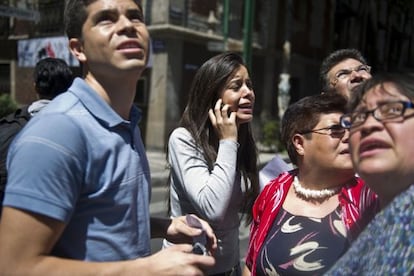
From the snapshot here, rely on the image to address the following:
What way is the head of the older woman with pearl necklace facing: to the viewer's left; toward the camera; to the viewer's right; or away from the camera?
to the viewer's right

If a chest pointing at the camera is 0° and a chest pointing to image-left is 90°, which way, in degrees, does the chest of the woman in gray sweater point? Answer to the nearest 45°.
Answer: approximately 315°

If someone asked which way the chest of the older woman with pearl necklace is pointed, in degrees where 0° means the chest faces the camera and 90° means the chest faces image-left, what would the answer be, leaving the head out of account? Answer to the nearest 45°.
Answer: approximately 315°

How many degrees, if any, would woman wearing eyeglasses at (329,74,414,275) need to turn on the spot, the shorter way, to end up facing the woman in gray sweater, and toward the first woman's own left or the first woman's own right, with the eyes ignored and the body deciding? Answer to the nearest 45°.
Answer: approximately 90° to the first woman's own right

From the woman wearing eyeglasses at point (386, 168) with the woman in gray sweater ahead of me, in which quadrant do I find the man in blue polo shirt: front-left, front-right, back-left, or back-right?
front-left

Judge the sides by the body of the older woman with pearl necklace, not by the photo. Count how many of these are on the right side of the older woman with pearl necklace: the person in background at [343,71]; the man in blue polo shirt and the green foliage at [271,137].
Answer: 1

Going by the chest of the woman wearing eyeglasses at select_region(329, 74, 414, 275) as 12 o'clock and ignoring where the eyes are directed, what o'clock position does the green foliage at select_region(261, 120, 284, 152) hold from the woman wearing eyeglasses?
The green foliage is roughly at 4 o'clock from the woman wearing eyeglasses.

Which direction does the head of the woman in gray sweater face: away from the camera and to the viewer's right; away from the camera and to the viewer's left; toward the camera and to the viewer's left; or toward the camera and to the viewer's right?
toward the camera and to the viewer's right
